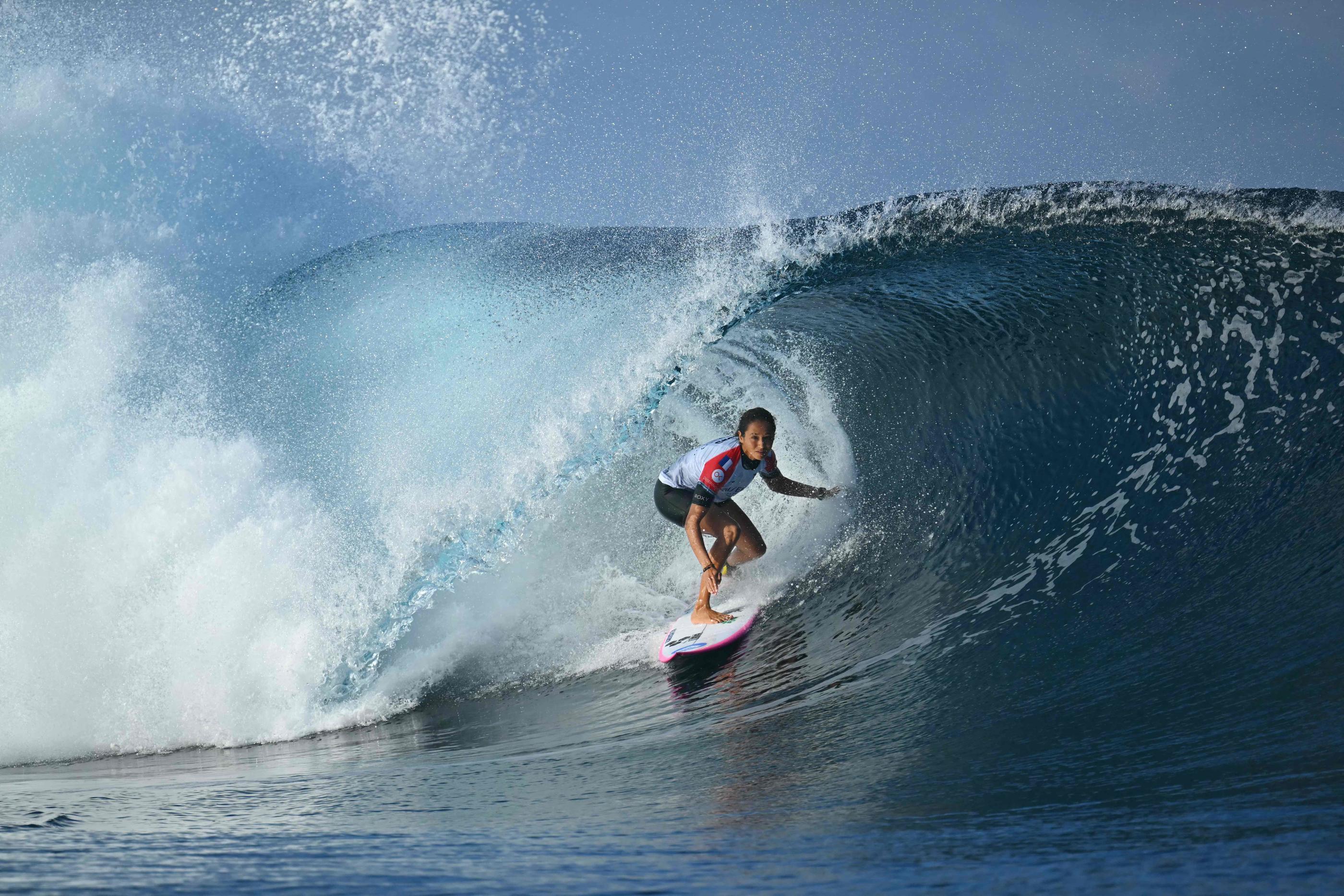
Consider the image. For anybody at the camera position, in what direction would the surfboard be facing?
facing the viewer and to the left of the viewer

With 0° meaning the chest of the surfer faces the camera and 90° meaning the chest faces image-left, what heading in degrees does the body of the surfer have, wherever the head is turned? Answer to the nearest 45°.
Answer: approximately 315°
